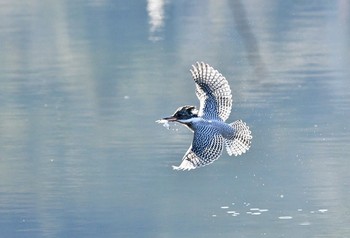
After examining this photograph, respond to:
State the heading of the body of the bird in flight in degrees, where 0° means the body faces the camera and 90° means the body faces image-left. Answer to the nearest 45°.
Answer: approximately 90°
